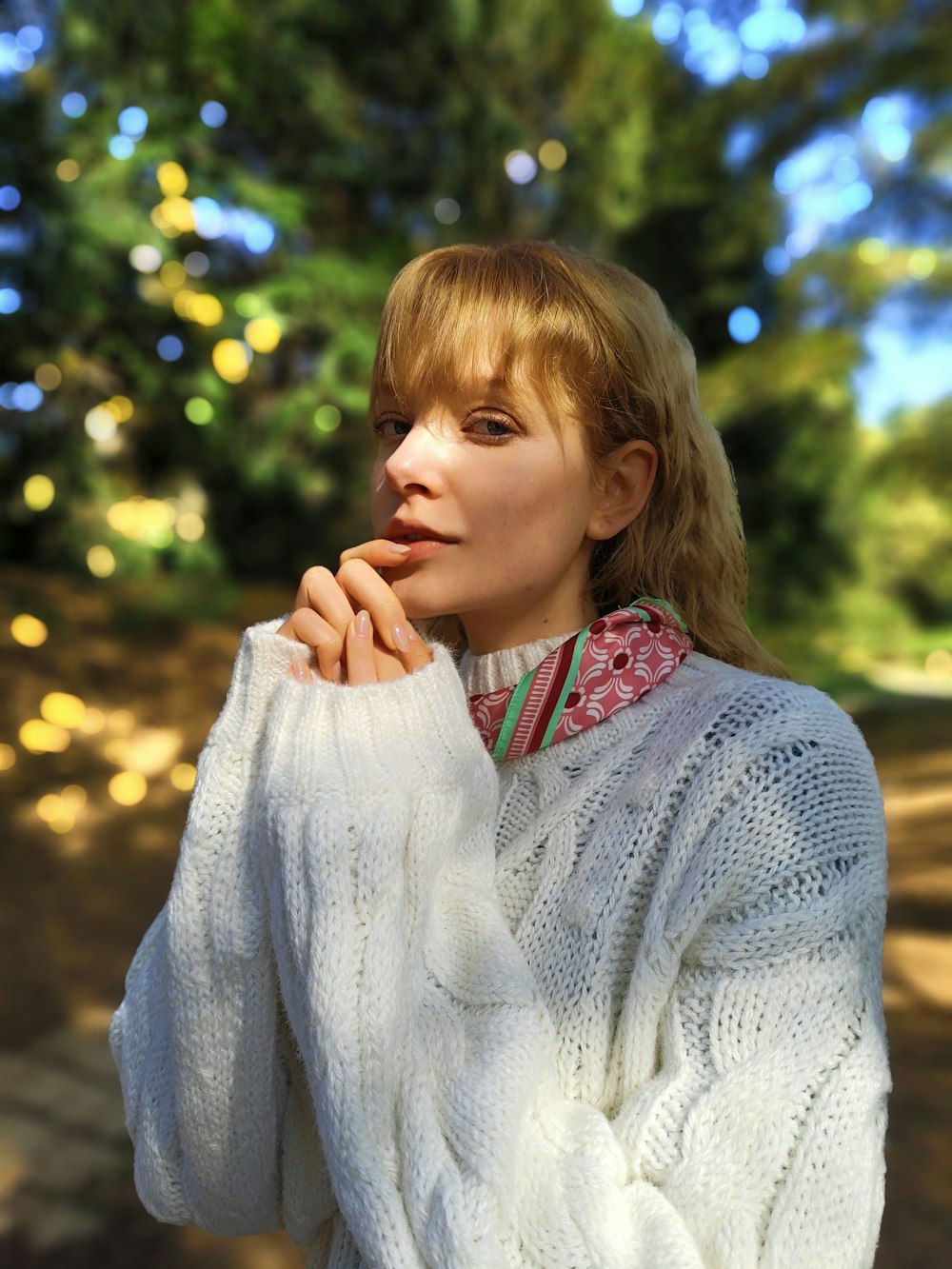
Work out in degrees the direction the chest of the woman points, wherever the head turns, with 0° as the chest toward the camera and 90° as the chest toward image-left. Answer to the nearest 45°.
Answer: approximately 45°
